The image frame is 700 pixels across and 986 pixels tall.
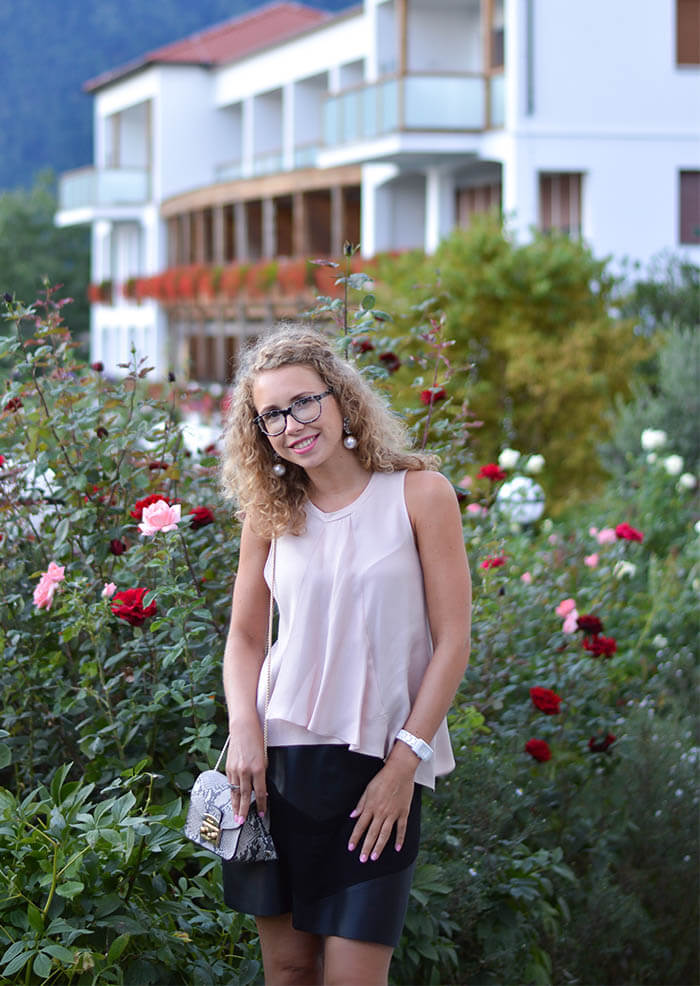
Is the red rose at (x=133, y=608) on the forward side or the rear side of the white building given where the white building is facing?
on the forward side

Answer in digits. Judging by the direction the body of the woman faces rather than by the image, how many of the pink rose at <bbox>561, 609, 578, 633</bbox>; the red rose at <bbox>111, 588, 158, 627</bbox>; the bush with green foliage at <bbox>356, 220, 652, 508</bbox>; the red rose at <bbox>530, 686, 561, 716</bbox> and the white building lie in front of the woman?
0

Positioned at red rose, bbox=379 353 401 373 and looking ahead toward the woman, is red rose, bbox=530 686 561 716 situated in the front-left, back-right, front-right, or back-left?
front-left

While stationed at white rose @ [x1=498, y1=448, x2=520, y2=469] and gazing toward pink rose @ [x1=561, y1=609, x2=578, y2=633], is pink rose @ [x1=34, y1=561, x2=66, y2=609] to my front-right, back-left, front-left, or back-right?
front-right

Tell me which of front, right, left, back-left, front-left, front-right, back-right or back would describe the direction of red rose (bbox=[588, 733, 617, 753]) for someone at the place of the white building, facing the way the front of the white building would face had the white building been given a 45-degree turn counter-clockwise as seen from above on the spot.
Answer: front

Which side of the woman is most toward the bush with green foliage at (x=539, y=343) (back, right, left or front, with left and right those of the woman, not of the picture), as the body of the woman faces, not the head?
back

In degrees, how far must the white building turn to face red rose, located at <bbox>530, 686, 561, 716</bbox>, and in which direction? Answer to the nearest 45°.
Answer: approximately 45° to its left

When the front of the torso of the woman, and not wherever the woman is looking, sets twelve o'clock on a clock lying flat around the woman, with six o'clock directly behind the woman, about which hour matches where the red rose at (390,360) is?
The red rose is roughly at 6 o'clock from the woman.

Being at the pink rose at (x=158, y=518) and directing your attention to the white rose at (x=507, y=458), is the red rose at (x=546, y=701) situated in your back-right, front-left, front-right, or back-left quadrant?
front-right

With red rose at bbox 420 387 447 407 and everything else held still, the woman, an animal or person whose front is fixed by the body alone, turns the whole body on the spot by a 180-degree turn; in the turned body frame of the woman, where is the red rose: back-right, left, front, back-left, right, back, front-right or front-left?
front

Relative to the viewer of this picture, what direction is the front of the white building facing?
facing the viewer and to the left of the viewer

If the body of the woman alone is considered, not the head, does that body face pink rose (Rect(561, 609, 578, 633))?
no

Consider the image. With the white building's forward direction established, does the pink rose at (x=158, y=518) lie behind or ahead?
ahead

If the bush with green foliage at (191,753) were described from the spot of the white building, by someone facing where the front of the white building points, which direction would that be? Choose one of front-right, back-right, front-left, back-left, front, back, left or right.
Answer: front-left

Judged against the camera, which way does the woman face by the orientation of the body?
toward the camera
